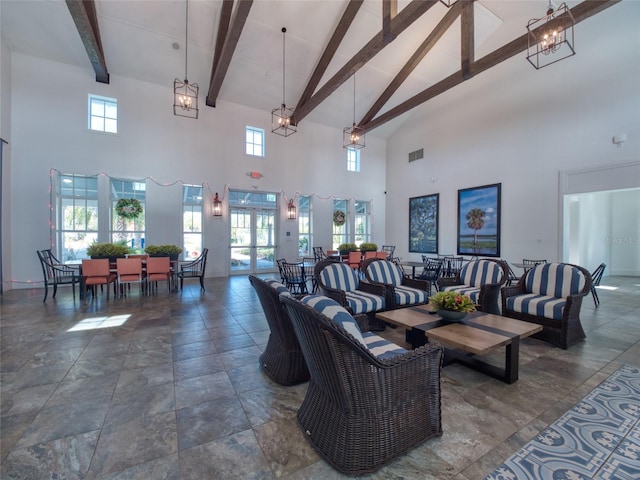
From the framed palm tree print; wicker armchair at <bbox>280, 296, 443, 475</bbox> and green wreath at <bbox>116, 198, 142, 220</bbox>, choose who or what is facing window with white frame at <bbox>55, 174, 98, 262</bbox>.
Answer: the framed palm tree print

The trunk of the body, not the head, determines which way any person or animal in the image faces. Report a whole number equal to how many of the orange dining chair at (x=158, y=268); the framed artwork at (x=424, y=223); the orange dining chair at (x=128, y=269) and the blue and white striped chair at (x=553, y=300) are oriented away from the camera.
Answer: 2

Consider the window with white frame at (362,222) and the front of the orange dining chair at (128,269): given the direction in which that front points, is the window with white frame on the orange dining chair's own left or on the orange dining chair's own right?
on the orange dining chair's own right

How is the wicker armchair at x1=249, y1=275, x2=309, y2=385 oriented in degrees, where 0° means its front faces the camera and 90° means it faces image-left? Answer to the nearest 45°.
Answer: approximately 225°

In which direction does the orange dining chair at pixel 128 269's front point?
away from the camera

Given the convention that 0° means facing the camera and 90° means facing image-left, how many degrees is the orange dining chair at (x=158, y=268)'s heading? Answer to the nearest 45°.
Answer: approximately 180°

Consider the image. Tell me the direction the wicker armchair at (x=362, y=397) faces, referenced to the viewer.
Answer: facing away from the viewer and to the right of the viewer

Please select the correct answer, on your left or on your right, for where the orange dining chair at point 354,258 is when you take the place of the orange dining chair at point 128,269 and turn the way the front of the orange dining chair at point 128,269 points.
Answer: on your right

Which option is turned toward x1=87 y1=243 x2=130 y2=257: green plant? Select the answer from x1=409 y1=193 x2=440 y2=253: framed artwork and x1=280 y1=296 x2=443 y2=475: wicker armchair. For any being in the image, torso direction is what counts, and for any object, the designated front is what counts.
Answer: the framed artwork

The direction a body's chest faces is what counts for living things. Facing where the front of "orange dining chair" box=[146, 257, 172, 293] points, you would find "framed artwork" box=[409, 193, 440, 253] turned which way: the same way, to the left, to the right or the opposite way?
to the left

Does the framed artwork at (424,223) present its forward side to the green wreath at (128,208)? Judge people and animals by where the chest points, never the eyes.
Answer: yes

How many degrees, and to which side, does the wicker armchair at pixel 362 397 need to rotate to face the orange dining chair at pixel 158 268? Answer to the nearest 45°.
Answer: approximately 90° to its left
